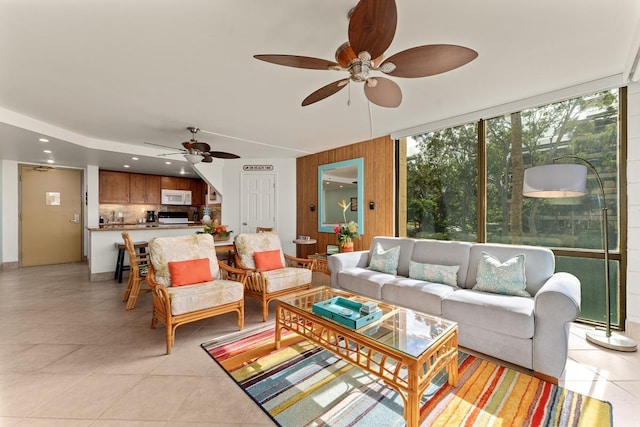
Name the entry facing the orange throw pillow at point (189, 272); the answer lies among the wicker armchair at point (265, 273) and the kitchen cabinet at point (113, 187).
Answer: the kitchen cabinet

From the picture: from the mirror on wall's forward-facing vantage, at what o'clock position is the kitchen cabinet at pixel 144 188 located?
The kitchen cabinet is roughly at 2 o'clock from the mirror on wall.

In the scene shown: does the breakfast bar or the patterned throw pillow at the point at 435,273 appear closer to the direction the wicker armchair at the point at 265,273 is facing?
the patterned throw pillow

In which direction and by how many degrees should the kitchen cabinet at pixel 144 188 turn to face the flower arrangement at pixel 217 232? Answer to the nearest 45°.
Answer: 0° — it already faces it

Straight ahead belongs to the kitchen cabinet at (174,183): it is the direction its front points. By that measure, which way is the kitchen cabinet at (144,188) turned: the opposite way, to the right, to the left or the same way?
the same way

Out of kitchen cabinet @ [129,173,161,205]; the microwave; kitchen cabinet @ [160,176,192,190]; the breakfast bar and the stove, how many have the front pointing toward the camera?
5

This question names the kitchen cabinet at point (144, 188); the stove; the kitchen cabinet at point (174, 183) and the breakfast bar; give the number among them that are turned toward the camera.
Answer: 4

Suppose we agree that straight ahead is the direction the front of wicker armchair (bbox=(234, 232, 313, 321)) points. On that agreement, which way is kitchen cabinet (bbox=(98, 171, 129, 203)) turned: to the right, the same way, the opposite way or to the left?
the same way

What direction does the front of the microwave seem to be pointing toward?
toward the camera

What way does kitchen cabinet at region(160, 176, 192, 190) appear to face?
toward the camera

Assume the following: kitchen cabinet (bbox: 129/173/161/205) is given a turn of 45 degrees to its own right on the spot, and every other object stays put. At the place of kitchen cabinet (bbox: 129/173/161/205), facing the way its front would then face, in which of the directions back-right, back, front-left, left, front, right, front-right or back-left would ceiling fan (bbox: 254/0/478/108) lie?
front-left

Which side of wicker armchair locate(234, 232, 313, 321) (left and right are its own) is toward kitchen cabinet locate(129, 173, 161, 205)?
back

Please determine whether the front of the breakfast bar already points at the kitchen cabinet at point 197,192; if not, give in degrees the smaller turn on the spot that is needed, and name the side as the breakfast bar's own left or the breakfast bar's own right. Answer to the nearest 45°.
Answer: approximately 135° to the breakfast bar's own left

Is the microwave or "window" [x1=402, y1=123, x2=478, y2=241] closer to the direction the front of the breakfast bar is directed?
the window

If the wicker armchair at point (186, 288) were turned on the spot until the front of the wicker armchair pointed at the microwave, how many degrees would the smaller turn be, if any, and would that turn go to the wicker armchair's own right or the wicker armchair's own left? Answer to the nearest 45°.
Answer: approximately 135° to the wicker armchair's own left

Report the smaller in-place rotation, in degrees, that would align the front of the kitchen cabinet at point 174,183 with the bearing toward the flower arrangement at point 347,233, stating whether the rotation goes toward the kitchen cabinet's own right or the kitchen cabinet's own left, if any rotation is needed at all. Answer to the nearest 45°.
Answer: approximately 45° to the kitchen cabinet's own left

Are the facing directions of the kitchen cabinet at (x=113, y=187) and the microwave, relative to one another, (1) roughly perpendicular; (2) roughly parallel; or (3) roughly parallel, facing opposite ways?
roughly parallel

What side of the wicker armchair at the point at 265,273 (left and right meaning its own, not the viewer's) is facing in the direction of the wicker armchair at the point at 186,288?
right

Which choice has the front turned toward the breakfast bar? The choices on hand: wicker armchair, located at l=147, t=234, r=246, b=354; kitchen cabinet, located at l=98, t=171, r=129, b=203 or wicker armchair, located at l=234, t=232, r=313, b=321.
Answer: the kitchen cabinet

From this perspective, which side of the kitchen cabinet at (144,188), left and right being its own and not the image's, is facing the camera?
front

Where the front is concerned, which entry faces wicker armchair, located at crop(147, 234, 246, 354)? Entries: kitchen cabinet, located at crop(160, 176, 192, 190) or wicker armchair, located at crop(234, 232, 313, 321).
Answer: the kitchen cabinet
